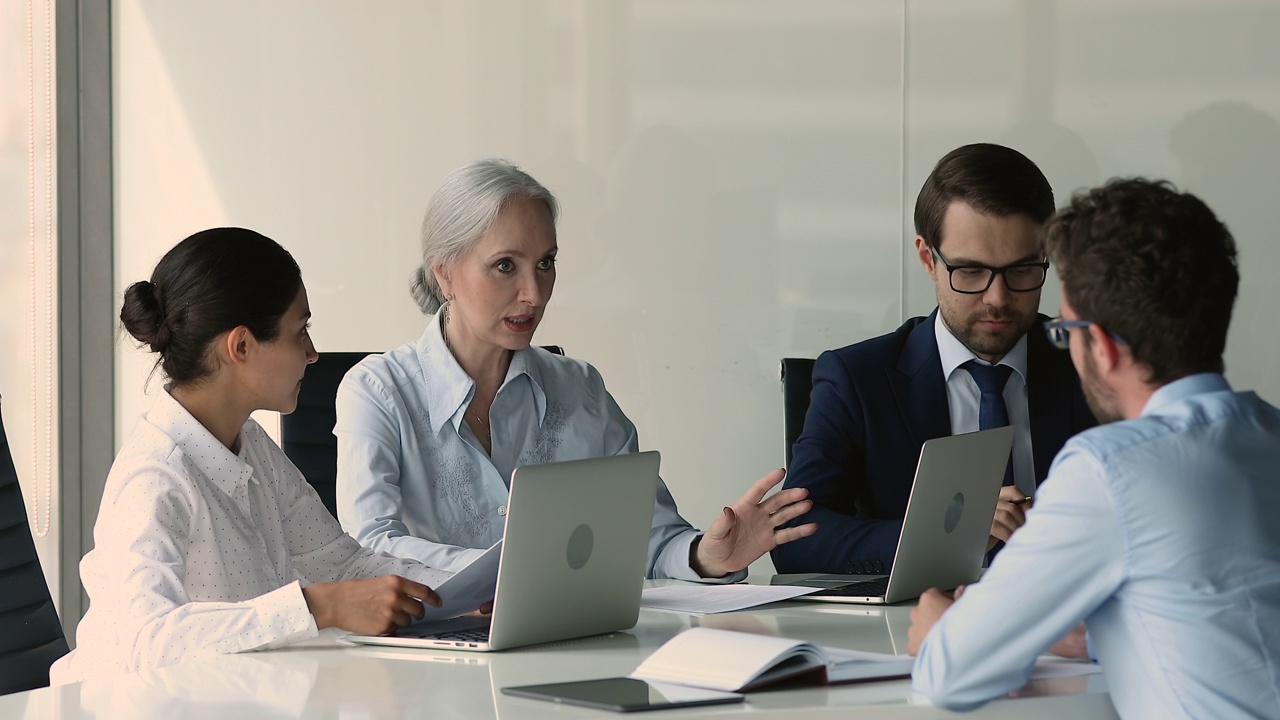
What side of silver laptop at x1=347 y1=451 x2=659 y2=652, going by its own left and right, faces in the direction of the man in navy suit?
right

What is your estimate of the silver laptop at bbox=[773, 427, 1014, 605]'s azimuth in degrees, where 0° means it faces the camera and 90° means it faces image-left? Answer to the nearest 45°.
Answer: approximately 135°

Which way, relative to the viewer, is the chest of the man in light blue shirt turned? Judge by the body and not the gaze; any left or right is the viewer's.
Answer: facing away from the viewer and to the left of the viewer

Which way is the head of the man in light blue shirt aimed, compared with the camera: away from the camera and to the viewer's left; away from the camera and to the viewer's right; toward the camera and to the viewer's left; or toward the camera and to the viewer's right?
away from the camera and to the viewer's left

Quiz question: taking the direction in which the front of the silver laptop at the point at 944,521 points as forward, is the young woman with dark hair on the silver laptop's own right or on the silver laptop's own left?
on the silver laptop's own left

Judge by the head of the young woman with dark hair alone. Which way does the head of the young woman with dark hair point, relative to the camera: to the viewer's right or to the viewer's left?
to the viewer's right

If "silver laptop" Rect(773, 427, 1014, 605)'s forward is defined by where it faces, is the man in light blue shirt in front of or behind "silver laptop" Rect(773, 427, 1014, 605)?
behind

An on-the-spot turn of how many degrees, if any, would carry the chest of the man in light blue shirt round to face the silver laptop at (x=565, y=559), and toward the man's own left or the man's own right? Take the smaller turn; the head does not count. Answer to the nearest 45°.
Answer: approximately 45° to the man's own left
